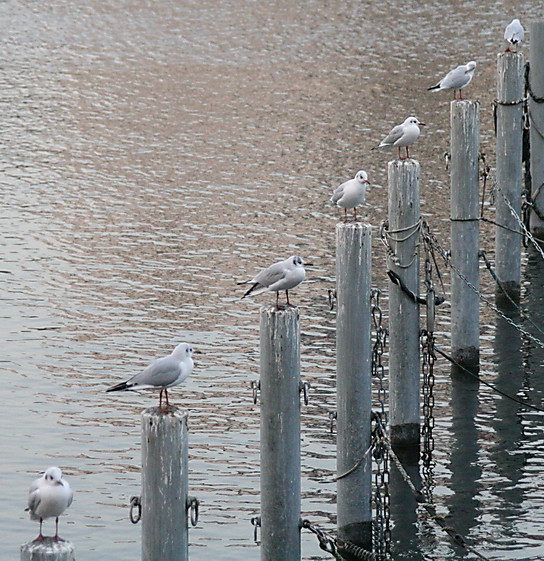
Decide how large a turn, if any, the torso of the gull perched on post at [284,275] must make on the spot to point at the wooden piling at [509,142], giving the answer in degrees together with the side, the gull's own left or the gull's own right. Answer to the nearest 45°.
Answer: approximately 45° to the gull's own left

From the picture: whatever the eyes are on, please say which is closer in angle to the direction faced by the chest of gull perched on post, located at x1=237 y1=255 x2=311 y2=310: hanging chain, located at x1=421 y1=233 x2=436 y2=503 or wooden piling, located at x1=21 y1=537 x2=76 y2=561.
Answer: the hanging chain

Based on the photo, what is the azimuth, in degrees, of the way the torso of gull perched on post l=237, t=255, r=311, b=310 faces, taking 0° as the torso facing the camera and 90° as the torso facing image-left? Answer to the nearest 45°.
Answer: approximately 270°

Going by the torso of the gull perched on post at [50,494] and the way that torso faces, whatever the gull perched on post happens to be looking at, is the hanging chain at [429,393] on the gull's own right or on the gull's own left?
on the gull's own left

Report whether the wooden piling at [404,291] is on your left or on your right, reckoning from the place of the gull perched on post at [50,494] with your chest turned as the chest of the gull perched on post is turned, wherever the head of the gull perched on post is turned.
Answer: on your left

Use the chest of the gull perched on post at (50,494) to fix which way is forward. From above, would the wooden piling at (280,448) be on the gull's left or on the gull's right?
on the gull's left
